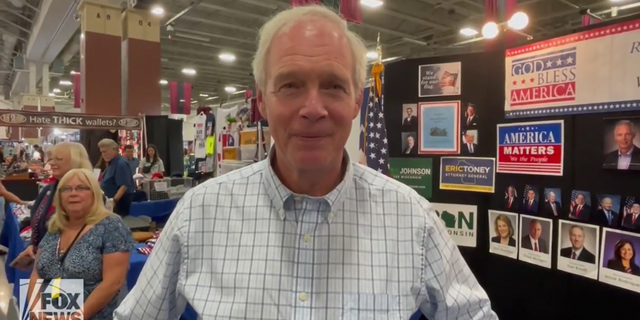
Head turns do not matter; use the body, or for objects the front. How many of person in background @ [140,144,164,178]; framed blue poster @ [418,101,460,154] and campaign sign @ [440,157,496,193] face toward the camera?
3

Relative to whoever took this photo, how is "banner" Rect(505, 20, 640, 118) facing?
facing the viewer and to the left of the viewer

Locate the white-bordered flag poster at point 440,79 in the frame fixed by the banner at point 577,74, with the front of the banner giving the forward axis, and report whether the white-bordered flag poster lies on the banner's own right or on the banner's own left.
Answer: on the banner's own right

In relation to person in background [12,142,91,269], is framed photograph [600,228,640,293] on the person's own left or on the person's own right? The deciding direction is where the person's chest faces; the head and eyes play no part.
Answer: on the person's own left

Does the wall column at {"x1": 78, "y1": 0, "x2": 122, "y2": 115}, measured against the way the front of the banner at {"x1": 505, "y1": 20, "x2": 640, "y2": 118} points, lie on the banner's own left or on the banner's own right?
on the banner's own right

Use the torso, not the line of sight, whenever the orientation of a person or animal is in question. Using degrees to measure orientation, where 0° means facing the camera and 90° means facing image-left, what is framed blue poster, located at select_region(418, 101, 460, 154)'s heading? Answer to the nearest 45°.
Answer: approximately 0°

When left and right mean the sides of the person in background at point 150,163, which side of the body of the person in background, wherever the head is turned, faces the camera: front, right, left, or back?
front

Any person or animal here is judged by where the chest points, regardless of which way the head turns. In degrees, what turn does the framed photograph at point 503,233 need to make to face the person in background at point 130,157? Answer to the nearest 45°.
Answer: approximately 45° to its right

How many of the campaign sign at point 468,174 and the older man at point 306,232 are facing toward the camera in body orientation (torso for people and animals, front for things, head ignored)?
2

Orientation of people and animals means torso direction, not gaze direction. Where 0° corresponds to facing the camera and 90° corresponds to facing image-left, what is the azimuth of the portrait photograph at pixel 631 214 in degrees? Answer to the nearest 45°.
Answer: approximately 45°
